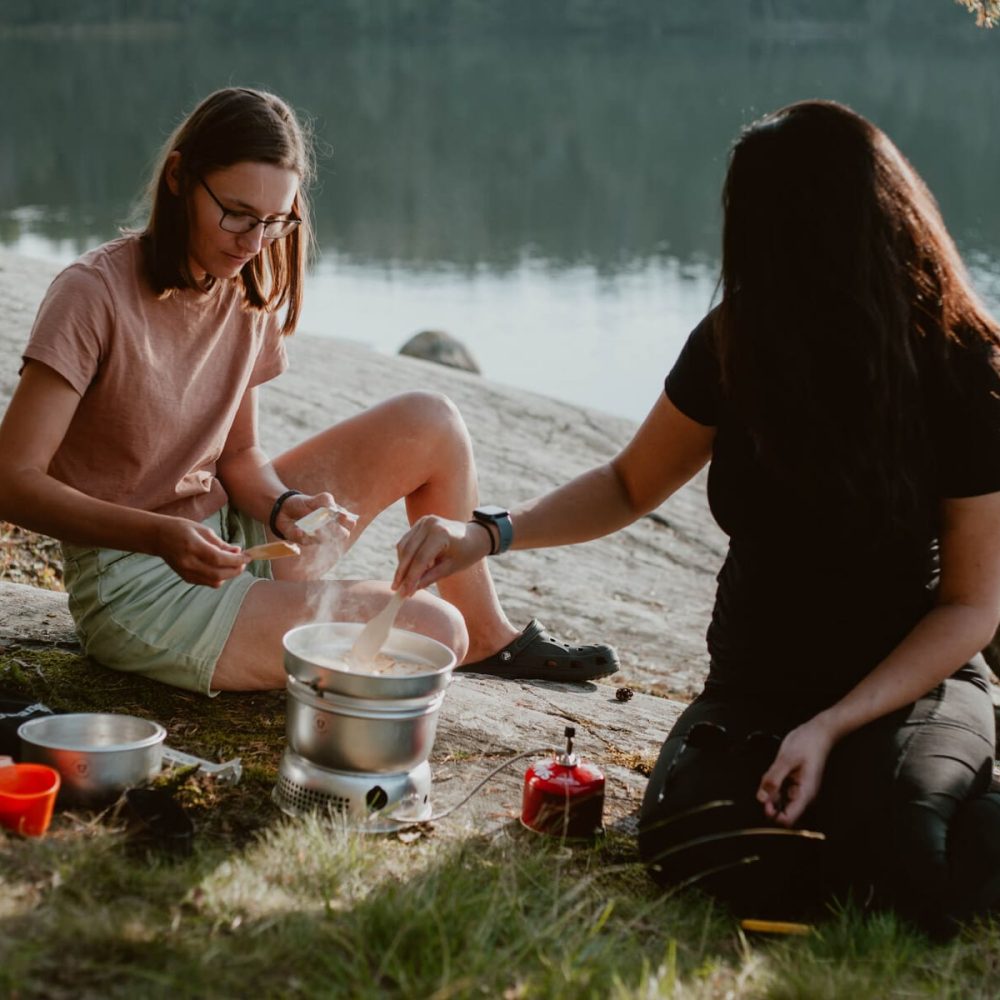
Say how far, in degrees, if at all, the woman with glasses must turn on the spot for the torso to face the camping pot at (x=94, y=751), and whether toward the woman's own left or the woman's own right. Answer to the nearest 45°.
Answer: approximately 45° to the woman's own right

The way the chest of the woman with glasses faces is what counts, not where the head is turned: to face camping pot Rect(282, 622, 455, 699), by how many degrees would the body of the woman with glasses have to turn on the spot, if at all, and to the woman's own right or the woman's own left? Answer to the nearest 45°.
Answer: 0° — they already face it

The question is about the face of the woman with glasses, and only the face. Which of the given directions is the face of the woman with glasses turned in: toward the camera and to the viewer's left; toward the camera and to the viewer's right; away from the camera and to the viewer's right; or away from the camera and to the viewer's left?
toward the camera and to the viewer's right

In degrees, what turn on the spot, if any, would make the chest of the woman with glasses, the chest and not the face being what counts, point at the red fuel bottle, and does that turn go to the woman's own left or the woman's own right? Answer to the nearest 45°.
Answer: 0° — they already face it

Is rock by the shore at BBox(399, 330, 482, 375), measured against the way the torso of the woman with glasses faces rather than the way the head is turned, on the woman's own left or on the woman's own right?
on the woman's own left

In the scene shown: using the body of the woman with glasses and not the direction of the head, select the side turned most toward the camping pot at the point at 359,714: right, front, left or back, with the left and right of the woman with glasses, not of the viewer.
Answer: front

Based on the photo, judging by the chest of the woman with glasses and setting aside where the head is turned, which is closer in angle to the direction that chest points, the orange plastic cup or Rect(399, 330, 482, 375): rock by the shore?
the orange plastic cup

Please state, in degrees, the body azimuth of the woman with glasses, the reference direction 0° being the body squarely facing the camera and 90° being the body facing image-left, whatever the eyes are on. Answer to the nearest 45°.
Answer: approximately 315°

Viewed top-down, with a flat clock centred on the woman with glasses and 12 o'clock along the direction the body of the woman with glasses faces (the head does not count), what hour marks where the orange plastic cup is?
The orange plastic cup is roughly at 2 o'clock from the woman with glasses.

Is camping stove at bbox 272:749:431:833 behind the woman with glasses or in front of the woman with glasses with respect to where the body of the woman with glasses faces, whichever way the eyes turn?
in front

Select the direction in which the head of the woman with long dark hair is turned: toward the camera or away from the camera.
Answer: away from the camera
